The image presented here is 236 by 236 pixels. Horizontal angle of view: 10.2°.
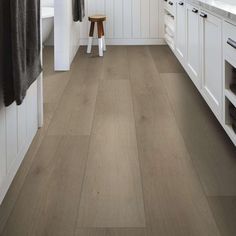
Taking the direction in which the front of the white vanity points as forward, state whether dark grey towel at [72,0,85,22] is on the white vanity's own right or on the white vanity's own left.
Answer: on the white vanity's own right

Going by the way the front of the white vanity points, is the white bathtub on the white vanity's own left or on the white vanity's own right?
on the white vanity's own right

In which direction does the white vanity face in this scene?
to the viewer's left
